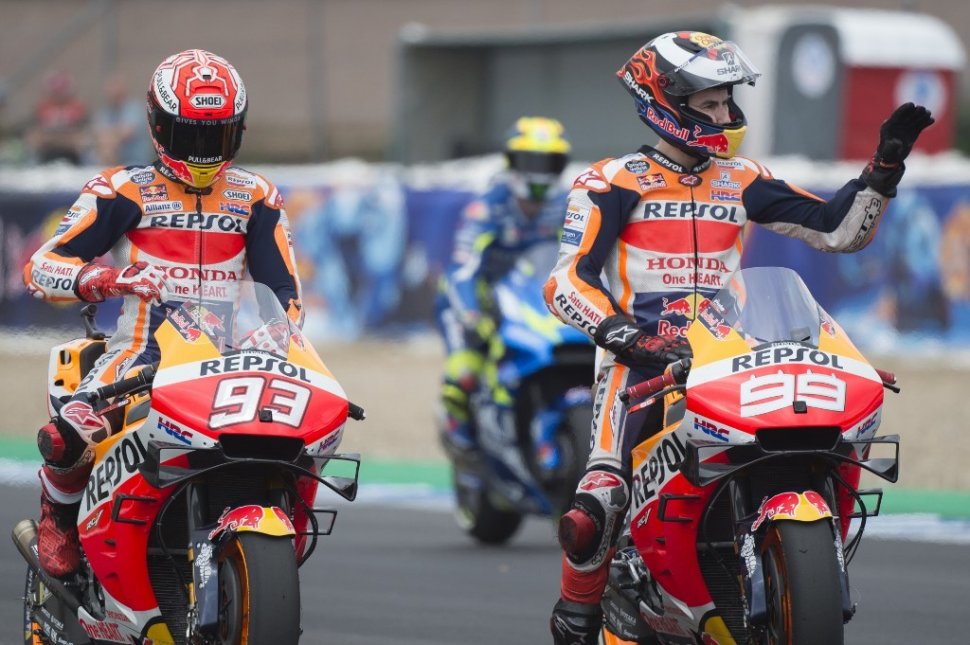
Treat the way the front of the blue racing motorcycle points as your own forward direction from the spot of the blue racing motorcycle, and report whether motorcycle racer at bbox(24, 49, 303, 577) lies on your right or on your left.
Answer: on your right

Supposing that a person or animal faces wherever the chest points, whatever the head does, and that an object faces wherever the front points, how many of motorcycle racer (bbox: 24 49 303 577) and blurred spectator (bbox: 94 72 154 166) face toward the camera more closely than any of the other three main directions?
2

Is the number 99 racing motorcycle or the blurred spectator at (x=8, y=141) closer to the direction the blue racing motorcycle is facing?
the number 99 racing motorcycle

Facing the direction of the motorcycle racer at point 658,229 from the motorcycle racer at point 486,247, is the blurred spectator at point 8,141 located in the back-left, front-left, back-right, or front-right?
back-right

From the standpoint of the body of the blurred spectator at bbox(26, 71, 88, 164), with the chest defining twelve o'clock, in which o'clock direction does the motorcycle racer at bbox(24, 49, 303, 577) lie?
The motorcycle racer is roughly at 12 o'clock from the blurred spectator.

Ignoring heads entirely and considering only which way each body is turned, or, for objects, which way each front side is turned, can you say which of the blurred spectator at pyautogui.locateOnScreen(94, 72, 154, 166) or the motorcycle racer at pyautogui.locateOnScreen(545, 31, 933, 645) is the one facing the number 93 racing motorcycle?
the blurred spectator

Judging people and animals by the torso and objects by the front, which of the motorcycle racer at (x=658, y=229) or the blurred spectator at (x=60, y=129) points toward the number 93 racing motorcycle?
the blurred spectator

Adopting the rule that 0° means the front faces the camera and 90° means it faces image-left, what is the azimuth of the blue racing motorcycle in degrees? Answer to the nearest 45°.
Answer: approximately 315°
